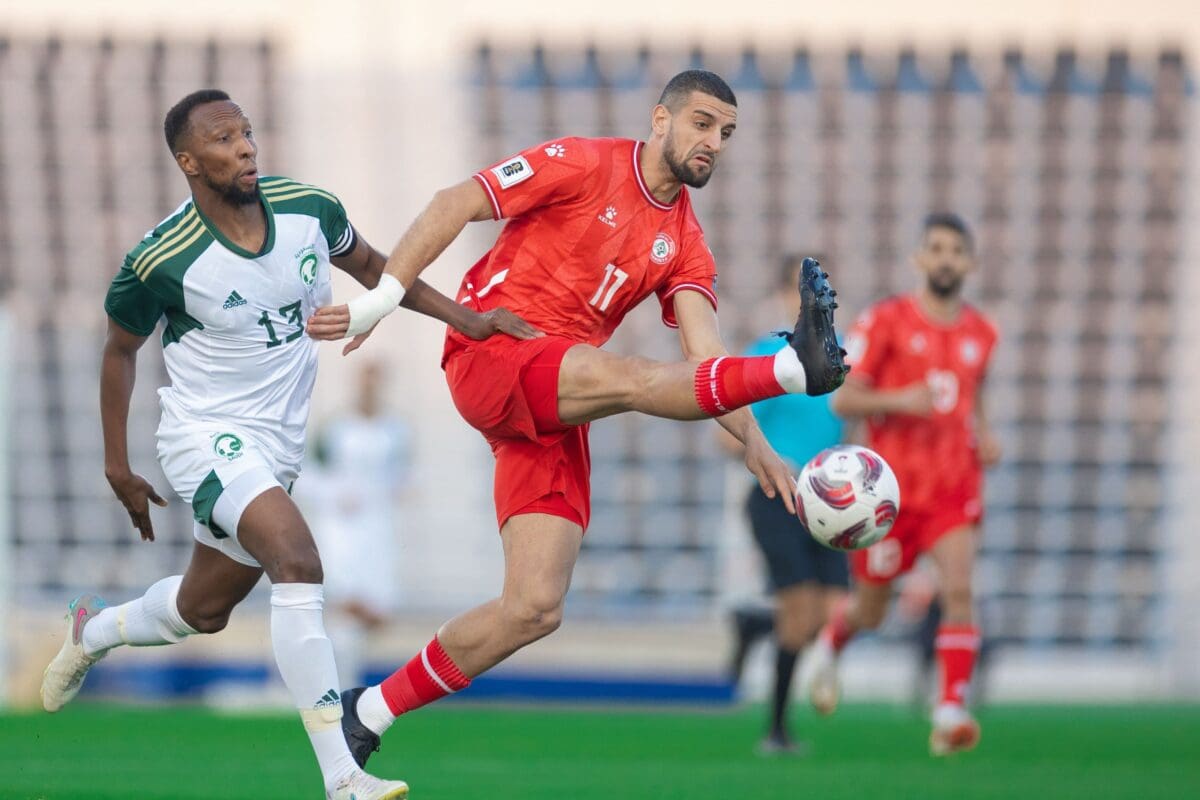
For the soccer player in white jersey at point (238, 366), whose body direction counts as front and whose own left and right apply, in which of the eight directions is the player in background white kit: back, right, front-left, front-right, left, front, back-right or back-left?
back-left

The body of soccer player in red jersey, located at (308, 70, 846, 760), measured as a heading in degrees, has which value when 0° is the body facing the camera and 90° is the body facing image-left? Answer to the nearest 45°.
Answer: approximately 315°

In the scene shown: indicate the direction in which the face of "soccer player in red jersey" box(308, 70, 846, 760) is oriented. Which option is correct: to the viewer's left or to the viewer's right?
to the viewer's right

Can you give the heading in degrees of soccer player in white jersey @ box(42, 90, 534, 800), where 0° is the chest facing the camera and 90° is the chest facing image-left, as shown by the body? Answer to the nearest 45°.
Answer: approximately 315°

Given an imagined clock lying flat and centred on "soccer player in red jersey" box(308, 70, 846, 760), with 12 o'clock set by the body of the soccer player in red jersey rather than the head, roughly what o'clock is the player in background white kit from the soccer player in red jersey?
The player in background white kit is roughly at 7 o'clock from the soccer player in red jersey.

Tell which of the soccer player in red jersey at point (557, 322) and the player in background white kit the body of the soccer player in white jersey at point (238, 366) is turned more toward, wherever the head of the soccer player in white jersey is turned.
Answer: the soccer player in red jersey
